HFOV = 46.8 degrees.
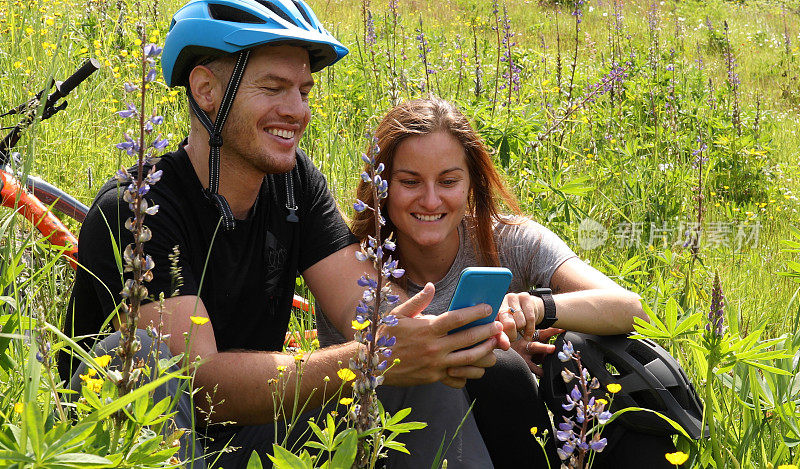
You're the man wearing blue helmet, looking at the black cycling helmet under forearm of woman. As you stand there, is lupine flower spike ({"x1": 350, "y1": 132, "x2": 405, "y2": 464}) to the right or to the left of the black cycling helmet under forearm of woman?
right

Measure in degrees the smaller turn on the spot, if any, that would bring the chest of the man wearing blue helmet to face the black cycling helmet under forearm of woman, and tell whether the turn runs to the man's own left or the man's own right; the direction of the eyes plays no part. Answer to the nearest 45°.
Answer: approximately 45° to the man's own left

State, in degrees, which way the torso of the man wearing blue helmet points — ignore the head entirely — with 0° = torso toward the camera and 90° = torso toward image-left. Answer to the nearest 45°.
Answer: approximately 315°

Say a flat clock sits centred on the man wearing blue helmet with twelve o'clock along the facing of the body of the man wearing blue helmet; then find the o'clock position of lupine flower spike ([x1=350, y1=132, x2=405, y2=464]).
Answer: The lupine flower spike is roughly at 1 o'clock from the man wearing blue helmet.
